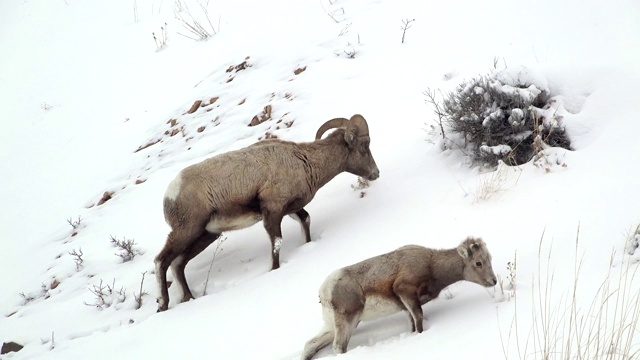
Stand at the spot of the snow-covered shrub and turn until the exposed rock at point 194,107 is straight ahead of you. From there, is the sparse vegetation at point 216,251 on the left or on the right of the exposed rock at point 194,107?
left

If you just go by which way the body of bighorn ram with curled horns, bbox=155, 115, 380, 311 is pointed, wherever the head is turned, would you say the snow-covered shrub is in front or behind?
in front

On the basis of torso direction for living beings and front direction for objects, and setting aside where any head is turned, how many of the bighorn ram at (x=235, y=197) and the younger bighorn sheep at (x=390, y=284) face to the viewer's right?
2

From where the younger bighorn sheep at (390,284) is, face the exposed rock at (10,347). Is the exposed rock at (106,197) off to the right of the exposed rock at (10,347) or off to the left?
right

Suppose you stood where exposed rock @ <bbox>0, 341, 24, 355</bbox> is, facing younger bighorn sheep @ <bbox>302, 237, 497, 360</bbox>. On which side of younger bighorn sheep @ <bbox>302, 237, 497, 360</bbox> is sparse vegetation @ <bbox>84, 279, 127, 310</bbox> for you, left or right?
left

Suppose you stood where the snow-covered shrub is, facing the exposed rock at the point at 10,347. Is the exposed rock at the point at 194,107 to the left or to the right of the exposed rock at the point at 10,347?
right

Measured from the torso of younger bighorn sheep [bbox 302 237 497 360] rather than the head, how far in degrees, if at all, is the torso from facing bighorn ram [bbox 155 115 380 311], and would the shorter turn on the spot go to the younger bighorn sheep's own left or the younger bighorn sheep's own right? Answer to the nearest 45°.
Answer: approximately 135° to the younger bighorn sheep's own left

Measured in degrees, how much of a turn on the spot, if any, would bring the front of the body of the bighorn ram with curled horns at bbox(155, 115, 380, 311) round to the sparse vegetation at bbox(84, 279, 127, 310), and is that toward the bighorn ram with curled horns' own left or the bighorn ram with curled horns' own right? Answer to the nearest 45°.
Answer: approximately 180°

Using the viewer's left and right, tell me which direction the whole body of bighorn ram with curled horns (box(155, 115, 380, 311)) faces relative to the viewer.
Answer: facing to the right of the viewer

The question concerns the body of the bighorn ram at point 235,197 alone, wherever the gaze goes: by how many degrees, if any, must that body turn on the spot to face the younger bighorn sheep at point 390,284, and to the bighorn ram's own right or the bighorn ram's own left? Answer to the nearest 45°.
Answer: approximately 45° to the bighorn ram's own right

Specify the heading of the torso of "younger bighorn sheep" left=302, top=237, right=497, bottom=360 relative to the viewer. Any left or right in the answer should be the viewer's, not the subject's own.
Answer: facing to the right of the viewer

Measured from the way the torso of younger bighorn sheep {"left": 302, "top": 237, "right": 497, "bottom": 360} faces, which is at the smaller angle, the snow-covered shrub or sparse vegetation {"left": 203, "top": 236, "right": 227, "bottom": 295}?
the snow-covered shrub
